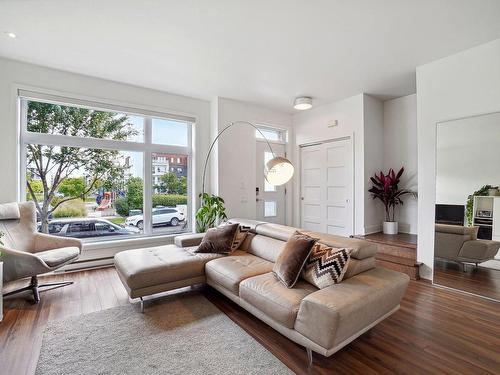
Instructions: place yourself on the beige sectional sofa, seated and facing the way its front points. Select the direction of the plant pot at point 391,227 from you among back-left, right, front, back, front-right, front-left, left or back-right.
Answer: back

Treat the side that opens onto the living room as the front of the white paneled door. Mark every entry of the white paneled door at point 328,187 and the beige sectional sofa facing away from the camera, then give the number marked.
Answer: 0

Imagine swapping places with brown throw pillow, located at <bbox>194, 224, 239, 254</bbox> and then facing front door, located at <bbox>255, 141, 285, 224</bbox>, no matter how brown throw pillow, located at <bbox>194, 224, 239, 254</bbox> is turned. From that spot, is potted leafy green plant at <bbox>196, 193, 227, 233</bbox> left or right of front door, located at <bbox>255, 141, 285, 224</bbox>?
left

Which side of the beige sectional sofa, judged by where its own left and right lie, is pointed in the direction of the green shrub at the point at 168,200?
right

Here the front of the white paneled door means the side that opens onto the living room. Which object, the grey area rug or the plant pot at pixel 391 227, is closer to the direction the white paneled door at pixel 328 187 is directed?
the grey area rug

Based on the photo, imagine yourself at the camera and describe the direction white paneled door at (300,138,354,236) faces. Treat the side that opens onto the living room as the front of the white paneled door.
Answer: facing the viewer and to the left of the viewer
